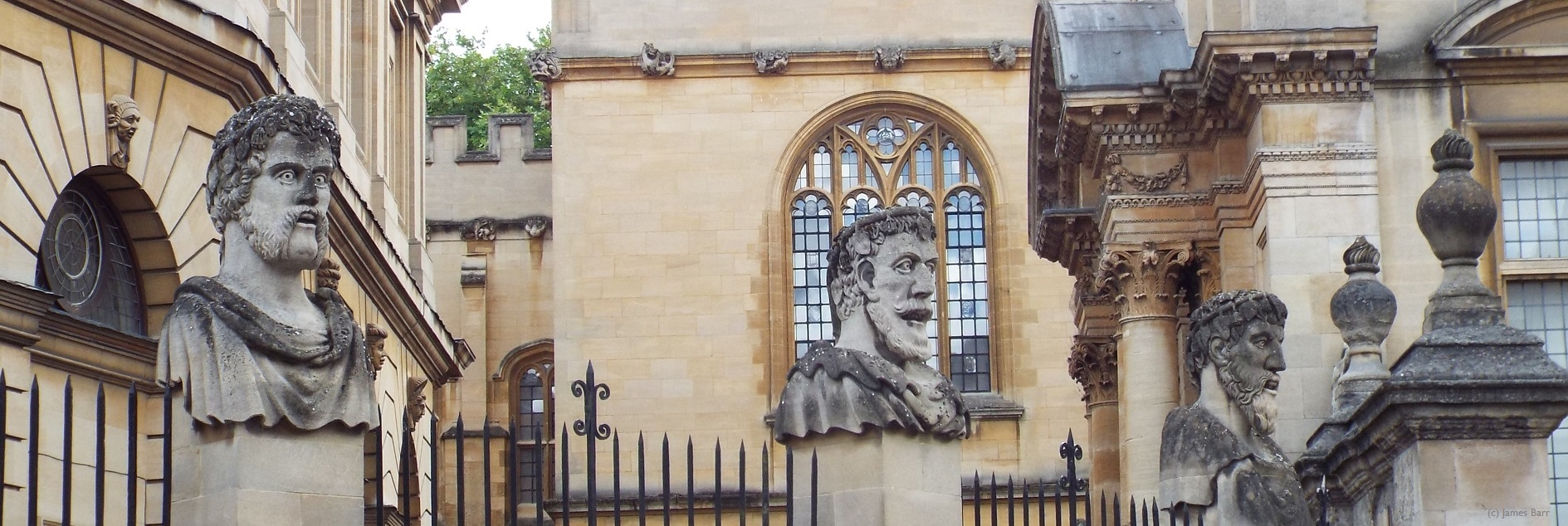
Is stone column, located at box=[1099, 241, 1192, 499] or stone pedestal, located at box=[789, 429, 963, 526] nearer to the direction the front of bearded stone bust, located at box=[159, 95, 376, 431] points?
the stone pedestal

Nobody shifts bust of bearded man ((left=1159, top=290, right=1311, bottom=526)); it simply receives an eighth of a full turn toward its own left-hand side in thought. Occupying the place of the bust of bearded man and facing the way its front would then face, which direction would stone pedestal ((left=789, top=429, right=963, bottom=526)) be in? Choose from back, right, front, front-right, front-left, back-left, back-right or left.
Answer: back

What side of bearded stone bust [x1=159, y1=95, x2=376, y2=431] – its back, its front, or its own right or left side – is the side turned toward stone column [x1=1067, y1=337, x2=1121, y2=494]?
left

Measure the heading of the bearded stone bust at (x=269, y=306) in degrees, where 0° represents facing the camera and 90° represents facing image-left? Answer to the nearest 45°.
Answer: approximately 315°

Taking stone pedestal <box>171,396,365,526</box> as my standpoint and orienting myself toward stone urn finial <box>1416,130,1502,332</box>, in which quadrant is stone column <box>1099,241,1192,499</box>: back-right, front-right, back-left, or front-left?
front-left

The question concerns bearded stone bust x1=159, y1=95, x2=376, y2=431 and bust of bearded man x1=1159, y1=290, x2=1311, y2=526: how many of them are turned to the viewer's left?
0

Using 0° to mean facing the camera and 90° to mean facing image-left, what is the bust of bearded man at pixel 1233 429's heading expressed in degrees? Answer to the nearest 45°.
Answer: approximately 270°

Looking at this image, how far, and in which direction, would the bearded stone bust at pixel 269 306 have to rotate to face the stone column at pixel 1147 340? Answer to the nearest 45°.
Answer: approximately 90° to its left

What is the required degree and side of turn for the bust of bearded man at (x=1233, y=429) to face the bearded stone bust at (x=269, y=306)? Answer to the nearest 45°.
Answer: approximately 135° to its right
